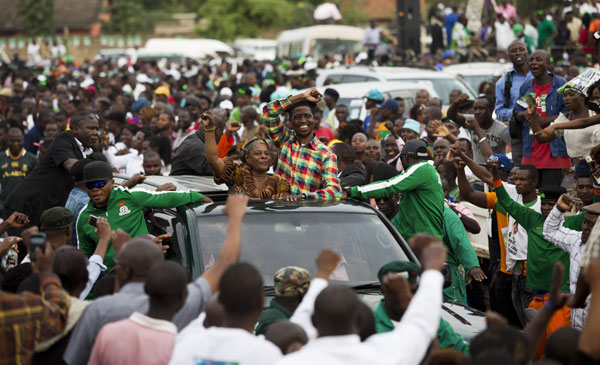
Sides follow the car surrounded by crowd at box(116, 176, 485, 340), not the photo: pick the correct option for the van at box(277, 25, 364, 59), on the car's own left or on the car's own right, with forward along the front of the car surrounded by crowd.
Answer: on the car's own left

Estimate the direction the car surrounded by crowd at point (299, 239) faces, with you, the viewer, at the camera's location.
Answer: facing the viewer and to the right of the viewer

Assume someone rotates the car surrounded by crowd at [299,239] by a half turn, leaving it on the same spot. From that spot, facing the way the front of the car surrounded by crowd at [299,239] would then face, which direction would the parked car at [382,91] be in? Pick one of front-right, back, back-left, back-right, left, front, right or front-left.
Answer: front-right

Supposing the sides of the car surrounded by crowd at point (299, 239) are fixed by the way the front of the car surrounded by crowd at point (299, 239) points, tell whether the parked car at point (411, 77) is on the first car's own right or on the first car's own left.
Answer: on the first car's own left
